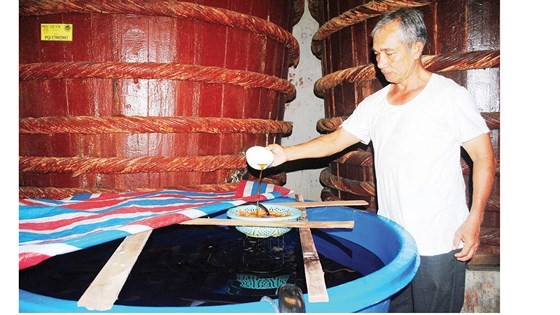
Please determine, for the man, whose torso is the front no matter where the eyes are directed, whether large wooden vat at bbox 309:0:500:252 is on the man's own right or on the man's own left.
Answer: on the man's own right

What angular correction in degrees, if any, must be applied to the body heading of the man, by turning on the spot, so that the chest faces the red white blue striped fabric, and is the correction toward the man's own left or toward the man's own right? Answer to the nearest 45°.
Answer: approximately 45° to the man's own right

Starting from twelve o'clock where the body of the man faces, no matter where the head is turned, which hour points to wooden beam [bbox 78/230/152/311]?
The wooden beam is roughly at 12 o'clock from the man.

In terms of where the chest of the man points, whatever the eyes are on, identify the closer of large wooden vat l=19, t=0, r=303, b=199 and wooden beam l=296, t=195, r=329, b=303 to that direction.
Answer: the wooden beam

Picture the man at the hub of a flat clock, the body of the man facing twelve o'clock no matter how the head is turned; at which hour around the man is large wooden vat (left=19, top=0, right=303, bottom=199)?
The large wooden vat is roughly at 2 o'clock from the man.

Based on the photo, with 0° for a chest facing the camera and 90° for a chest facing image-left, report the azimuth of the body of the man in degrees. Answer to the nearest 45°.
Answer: approximately 45°

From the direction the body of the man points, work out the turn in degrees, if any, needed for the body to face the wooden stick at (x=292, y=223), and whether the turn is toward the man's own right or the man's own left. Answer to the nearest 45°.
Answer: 0° — they already face it

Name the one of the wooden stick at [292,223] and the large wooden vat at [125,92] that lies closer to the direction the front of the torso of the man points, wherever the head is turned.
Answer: the wooden stick
